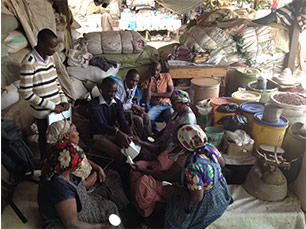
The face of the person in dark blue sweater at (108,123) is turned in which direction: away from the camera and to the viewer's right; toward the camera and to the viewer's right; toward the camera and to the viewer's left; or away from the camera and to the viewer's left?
toward the camera and to the viewer's right

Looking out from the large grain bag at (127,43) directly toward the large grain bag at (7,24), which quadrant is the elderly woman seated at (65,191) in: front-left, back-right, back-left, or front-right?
front-left

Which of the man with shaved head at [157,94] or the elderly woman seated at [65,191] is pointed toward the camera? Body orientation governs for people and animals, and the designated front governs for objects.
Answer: the man with shaved head

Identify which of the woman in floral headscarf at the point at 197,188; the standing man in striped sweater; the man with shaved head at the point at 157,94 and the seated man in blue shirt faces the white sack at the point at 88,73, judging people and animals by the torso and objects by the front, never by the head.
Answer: the woman in floral headscarf

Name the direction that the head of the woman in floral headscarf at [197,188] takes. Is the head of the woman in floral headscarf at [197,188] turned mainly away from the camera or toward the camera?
away from the camera

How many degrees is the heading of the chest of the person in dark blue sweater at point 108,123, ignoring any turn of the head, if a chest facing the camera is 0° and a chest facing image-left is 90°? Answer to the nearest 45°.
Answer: approximately 315°

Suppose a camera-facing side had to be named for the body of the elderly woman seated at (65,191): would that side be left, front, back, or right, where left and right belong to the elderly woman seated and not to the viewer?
right

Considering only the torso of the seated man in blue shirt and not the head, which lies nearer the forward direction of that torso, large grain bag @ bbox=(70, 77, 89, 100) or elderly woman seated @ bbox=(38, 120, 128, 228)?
the elderly woman seated

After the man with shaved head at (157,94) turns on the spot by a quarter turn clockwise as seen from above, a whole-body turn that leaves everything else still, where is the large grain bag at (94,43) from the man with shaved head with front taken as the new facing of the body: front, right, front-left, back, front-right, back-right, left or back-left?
front-right

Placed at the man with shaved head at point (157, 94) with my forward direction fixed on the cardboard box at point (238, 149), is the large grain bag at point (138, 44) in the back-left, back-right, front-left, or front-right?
back-left

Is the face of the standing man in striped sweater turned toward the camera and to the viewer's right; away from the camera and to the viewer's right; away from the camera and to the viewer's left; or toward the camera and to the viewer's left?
toward the camera and to the viewer's right

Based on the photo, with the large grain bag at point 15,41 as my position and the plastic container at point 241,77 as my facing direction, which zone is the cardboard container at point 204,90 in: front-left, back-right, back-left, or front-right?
front-right

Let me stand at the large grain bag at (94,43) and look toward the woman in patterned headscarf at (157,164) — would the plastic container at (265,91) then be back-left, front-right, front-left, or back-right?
front-left

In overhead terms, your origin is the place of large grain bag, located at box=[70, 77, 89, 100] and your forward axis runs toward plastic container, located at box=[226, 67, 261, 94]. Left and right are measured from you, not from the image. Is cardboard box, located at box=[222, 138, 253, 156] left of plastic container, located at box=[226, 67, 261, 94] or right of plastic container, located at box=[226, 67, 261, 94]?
right

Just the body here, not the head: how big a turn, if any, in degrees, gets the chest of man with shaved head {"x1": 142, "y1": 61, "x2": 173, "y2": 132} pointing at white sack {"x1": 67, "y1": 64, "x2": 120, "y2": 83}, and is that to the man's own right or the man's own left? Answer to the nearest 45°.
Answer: approximately 135° to the man's own right

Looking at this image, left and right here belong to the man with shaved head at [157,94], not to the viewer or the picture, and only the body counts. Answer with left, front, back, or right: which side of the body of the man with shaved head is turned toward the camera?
front

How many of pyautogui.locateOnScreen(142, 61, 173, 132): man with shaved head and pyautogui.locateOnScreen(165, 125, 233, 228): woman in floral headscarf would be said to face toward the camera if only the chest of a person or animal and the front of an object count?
1

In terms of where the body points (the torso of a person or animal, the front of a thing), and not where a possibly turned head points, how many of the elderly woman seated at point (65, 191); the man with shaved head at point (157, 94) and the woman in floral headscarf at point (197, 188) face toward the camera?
1

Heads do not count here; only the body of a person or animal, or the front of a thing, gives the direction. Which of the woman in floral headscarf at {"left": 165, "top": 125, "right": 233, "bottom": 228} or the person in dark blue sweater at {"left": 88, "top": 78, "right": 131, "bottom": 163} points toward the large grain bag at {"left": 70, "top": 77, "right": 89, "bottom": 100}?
the woman in floral headscarf

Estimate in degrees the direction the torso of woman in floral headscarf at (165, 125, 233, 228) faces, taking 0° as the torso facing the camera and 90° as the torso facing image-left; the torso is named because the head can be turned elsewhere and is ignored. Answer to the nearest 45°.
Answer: approximately 135°

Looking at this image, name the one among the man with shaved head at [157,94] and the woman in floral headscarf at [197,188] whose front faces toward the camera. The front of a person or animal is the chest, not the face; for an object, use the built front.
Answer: the man with shaved head
